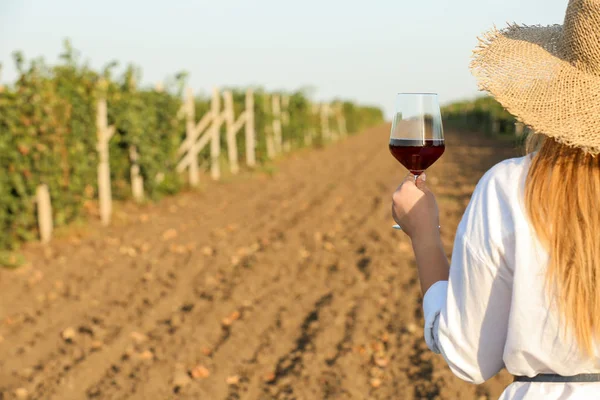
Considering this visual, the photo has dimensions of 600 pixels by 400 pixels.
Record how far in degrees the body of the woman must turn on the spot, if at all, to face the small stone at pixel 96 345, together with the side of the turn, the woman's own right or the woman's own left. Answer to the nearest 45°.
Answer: approximately 45° to the woman's own left

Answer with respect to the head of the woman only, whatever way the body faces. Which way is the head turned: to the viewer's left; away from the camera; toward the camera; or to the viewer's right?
away from the camera

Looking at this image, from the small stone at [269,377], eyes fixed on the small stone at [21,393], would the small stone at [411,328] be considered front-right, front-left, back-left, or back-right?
back-right

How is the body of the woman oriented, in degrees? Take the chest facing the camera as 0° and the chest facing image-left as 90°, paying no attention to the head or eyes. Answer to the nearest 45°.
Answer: approximately 180°

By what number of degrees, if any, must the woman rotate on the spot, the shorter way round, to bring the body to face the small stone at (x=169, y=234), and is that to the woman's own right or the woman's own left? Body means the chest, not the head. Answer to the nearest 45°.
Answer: approximately 45° to the woman's own left

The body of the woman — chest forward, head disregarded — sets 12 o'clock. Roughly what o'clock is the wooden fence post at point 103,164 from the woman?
The wooden fence post is roughly at 11 o'clock from the woman.

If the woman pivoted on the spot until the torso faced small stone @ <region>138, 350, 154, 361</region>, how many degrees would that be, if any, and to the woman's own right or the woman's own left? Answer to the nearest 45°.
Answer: approximately 45° to the woman's own left
